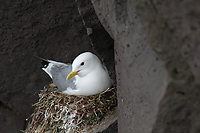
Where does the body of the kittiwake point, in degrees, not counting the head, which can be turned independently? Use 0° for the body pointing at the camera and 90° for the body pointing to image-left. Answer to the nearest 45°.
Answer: approximately 315°
